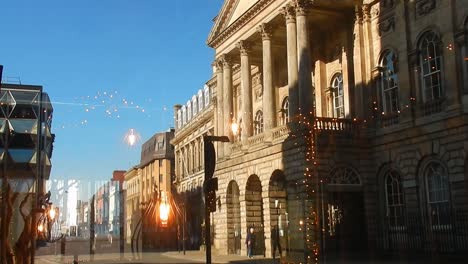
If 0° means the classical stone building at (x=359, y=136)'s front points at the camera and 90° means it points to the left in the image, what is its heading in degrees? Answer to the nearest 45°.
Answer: approximately 45°
